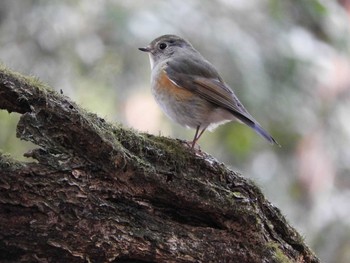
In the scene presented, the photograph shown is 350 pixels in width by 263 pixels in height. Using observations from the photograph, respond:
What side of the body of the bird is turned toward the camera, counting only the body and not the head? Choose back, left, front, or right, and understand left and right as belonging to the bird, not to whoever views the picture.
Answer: left
